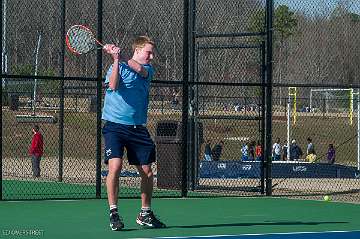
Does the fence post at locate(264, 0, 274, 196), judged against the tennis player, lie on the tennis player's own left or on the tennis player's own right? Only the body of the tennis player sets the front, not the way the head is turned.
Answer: on the tennis player's own left

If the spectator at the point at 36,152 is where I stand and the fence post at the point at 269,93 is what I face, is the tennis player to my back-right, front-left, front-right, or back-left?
front-right

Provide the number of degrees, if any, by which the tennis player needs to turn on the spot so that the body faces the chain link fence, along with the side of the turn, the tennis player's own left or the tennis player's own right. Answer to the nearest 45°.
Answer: approximately 135° to the tennis player's own left

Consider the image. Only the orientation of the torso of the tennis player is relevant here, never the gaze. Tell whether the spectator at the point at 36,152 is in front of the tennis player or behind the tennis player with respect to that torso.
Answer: behind

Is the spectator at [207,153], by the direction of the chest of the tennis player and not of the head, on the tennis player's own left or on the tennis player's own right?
on the tennis player's own left

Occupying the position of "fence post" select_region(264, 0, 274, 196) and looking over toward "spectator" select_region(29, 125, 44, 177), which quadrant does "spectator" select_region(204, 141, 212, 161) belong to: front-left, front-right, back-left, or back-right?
front-right

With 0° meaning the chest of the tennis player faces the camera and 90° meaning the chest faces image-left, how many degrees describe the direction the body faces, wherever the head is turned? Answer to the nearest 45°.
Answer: approximately 315°
